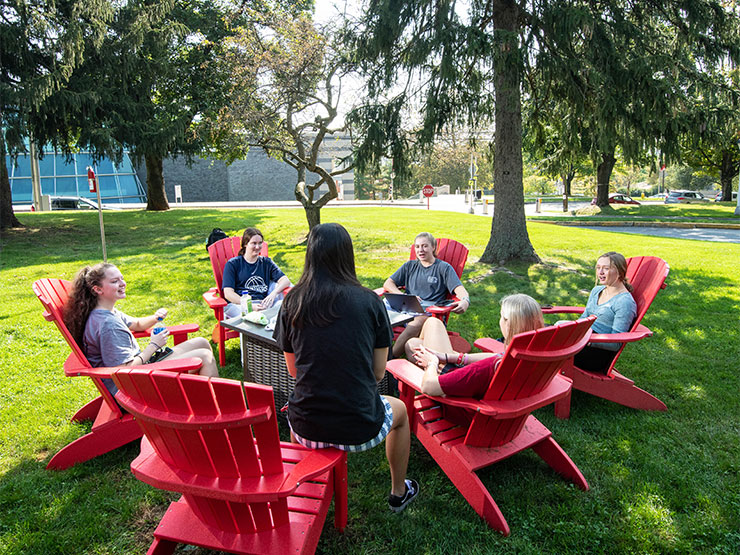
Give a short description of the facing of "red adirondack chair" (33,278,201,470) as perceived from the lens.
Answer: facing to the right of the viewer

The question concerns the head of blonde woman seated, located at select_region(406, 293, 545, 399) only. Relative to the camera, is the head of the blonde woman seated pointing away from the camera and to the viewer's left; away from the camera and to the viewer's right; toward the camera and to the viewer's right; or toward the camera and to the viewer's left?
away from the camera and to the viewer's left

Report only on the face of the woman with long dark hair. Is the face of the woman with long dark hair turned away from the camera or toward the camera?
away from the camera

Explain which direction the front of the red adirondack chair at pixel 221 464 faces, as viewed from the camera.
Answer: facing away from the viewer and to the right of the viewer

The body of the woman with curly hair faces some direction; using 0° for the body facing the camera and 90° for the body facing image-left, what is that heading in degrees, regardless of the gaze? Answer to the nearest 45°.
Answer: approximately 270°

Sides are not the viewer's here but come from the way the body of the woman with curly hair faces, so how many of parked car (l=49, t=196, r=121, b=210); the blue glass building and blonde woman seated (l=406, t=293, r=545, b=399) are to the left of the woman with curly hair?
2

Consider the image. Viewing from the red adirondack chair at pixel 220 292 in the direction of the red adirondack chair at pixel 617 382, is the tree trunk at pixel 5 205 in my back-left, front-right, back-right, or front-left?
back-left

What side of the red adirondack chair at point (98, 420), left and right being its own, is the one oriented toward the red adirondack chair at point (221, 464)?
right

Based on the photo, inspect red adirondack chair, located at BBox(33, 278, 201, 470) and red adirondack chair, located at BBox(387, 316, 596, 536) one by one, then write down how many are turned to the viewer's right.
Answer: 1

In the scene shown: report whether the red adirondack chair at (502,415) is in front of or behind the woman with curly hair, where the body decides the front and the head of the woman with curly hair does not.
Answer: in front

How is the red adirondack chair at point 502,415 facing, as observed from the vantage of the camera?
facing away from the viewer and to the left of the viewer

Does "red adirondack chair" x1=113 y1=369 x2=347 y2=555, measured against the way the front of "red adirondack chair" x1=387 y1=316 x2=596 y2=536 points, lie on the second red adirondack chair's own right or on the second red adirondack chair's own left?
on the second red adirondack chair's own left
